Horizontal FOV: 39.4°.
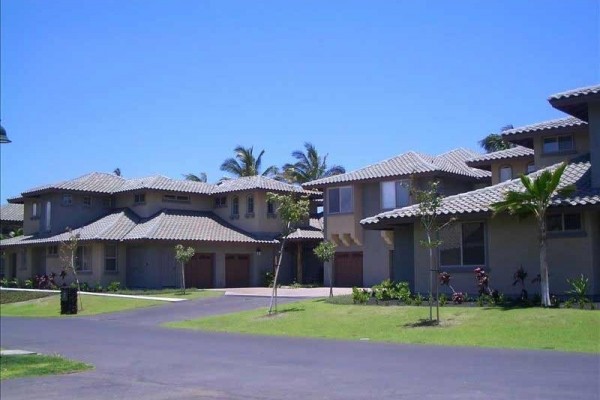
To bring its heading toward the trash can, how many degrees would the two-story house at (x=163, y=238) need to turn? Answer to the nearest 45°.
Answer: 0° — it already faces it

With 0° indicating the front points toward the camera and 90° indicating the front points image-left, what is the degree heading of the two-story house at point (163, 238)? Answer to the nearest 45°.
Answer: approximately 0°

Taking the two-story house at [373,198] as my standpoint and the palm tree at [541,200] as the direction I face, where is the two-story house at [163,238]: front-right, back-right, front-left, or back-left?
back-right

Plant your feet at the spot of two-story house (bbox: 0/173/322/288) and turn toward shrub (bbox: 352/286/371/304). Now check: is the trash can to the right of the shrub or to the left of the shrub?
right

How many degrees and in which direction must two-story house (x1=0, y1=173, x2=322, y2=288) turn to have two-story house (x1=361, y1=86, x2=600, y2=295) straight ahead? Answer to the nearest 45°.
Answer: approximately 45° to its left

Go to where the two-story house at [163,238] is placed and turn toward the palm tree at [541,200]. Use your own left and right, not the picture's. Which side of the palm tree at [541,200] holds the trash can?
right

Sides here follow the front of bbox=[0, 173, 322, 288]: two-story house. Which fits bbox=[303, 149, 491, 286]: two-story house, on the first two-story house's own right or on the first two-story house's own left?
on the first two-story house's own left

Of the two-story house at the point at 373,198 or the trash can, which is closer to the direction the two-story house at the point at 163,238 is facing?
the trash can
